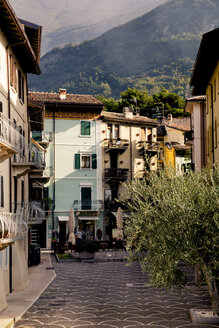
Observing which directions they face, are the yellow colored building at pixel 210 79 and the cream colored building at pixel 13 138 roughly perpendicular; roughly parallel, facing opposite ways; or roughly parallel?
roughly parallel, facing opposite ways

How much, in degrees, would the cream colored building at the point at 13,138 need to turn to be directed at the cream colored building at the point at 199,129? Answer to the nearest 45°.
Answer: approximately 45° to its left

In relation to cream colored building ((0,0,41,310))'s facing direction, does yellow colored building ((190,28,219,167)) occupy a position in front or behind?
in front

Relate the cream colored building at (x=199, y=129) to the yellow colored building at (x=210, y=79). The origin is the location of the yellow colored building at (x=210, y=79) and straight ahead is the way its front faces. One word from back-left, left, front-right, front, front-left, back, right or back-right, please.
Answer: right

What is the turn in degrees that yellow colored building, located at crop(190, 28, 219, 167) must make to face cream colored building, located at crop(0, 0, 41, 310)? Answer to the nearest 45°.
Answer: approximately 45° to its left

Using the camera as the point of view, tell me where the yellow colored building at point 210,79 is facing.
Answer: facing to the left of the viewer

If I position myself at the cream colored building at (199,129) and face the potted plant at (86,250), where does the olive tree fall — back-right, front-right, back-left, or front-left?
front-left

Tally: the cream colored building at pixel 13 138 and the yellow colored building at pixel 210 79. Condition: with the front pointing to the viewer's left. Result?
1

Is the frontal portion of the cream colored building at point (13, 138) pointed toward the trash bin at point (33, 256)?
no

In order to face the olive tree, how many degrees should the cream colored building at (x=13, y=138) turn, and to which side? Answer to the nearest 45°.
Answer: approximately 45° to its right

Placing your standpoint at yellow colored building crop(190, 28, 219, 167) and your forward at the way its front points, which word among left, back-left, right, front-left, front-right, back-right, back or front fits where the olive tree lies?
left

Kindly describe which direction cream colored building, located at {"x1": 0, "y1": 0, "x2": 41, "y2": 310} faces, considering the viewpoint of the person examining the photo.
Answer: facing to the right of the viewer
